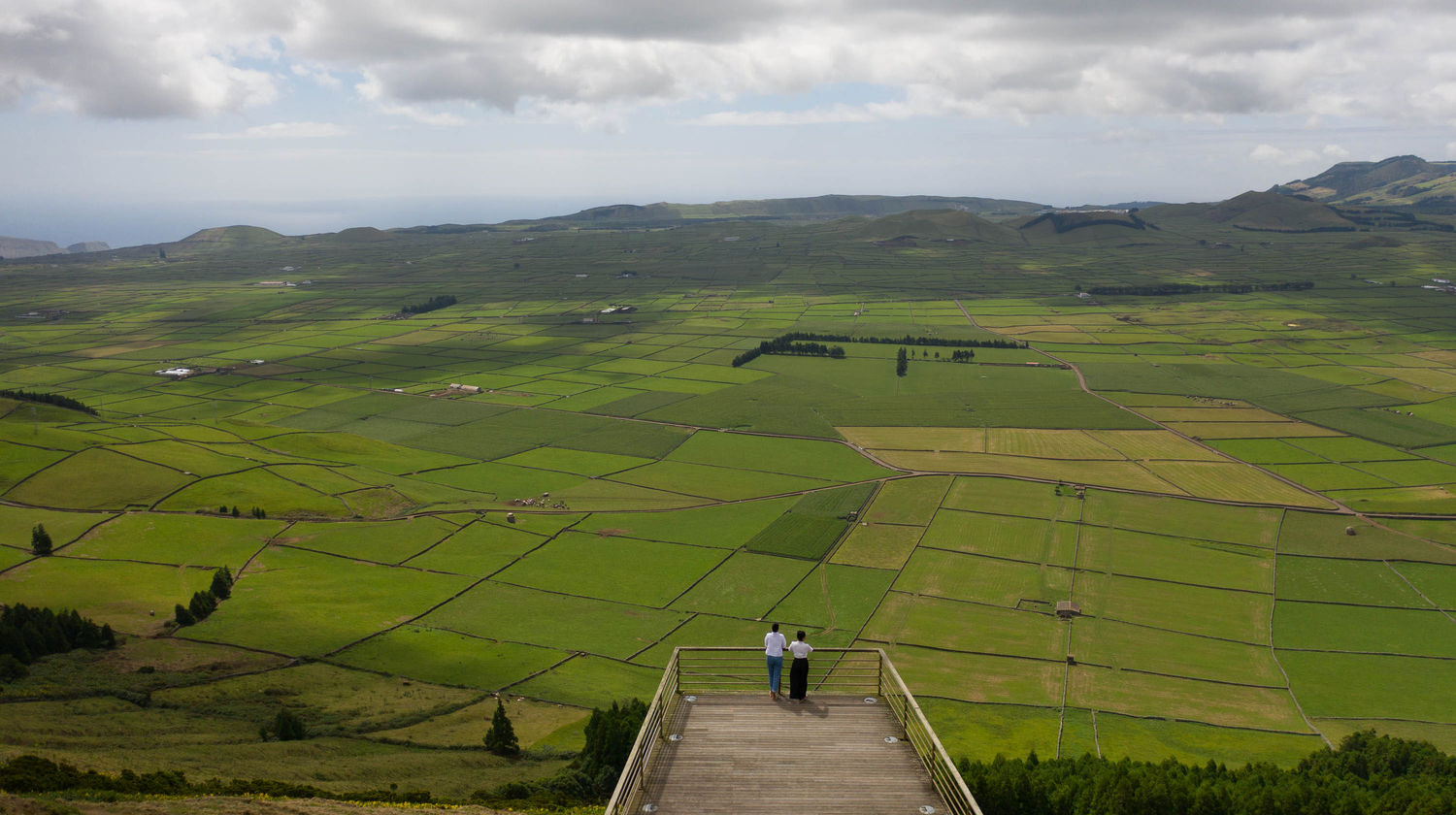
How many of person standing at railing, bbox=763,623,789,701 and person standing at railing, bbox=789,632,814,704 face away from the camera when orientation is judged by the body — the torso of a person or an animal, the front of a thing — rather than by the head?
2

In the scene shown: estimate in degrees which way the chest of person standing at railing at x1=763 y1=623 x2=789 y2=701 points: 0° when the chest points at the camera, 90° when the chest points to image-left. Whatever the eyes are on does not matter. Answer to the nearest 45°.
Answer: approximately 180°

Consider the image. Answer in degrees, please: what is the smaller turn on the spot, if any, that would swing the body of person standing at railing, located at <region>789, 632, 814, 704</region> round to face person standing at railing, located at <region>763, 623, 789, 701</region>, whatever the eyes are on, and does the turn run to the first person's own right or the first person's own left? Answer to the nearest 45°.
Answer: approximately 45° to the first person's own left

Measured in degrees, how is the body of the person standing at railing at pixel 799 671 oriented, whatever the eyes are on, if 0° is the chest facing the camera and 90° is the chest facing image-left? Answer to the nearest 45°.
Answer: approximately 180°
